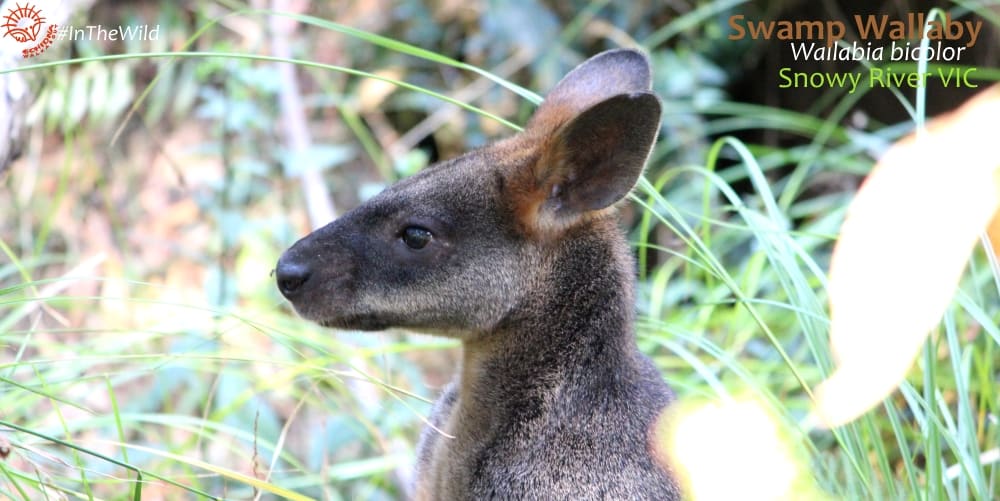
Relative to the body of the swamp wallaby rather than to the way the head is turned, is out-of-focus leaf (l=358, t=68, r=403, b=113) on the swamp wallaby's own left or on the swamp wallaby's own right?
on the swamp wallaby's own right

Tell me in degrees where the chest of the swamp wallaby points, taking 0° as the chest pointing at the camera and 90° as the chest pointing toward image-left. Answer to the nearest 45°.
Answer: approximately 90°

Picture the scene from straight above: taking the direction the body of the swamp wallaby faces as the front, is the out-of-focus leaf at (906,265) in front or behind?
behind
